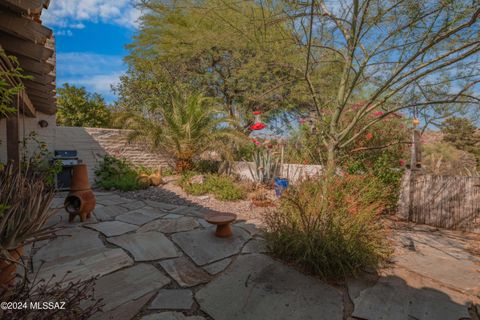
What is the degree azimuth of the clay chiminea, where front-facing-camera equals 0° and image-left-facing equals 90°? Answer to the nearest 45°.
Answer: approximately 45°

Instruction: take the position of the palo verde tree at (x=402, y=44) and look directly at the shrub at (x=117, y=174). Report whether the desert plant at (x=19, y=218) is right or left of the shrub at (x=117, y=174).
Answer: left

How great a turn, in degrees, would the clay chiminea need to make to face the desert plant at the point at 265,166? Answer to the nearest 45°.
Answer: approximately 135° to its left

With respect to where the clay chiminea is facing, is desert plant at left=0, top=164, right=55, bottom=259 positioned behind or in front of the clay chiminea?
in front

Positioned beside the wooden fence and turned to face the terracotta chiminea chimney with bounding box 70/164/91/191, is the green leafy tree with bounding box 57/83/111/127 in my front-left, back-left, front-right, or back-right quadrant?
front-right

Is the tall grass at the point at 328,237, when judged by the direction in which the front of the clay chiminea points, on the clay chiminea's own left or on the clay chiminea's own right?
on the clay chiminea's own left

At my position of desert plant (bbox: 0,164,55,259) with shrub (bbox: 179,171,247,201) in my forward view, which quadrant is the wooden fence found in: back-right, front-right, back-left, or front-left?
front-right

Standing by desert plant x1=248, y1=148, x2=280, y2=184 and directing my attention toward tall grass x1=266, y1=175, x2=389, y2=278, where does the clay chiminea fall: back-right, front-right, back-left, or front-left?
front-right

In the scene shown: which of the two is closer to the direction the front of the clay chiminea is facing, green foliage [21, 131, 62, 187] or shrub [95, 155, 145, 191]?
the green foliage
